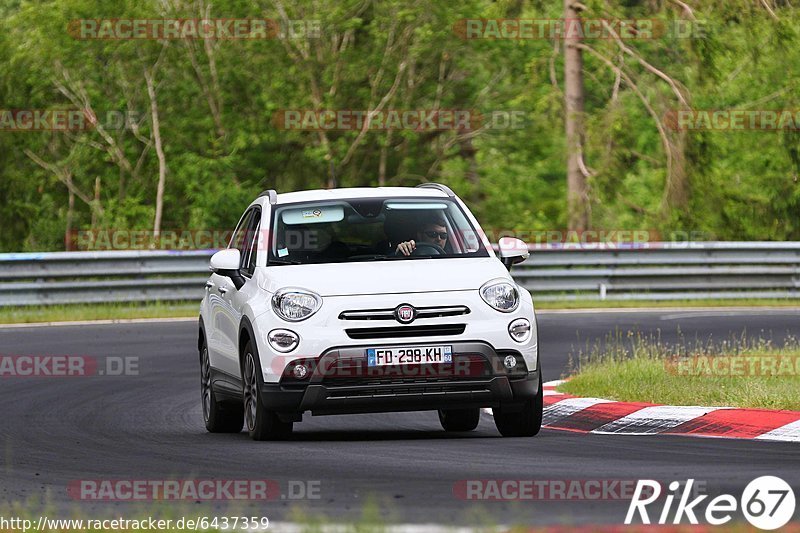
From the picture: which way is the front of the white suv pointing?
toward the camera

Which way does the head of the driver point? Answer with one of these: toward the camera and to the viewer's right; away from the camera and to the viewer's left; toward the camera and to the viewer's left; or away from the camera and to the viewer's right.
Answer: toward the camera and to the viewer's right

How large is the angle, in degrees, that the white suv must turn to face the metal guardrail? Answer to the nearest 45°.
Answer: approximately 180°
